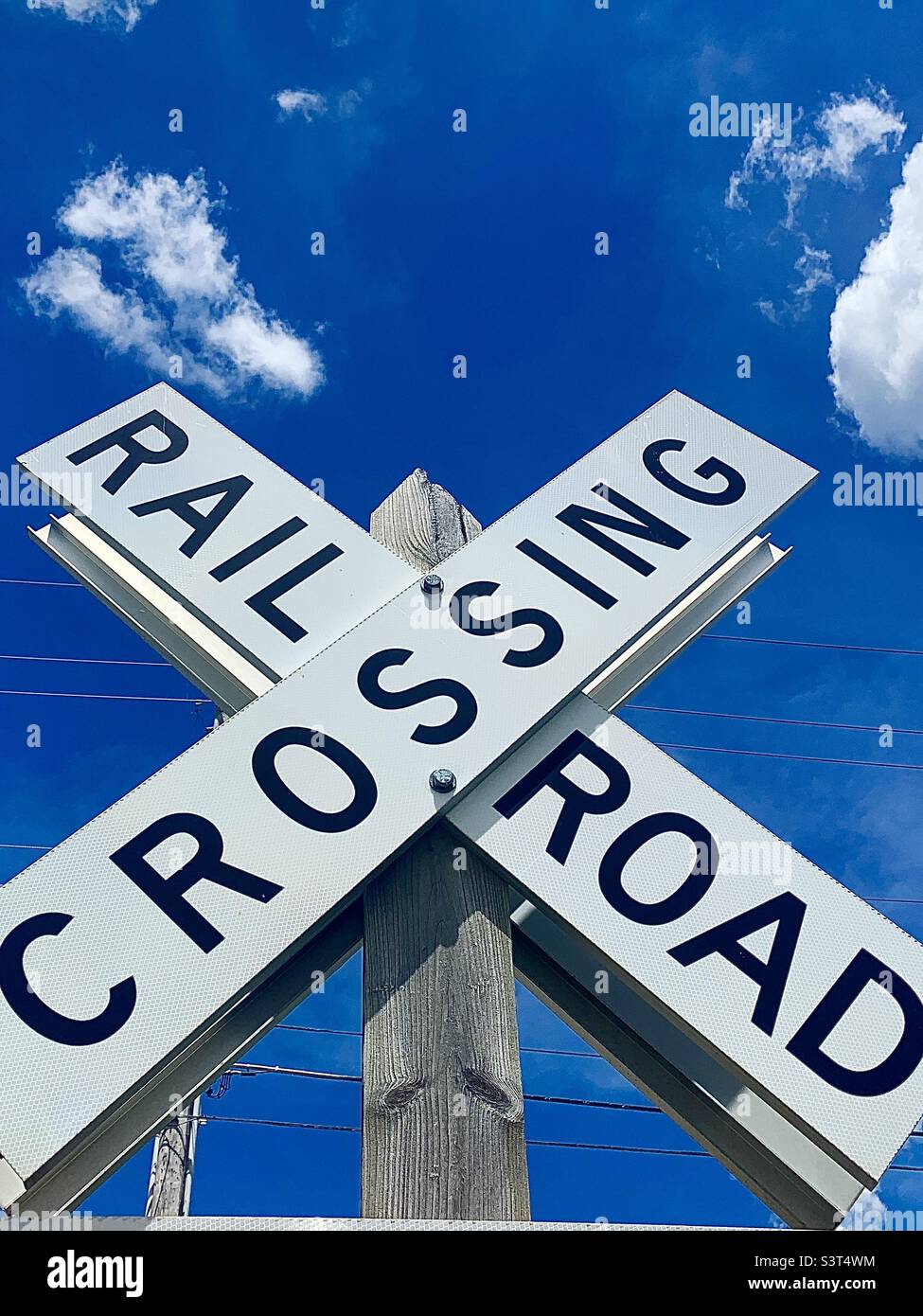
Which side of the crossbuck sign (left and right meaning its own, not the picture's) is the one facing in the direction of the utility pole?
back

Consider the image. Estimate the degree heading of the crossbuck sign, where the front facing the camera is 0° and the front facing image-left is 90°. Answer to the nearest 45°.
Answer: approximately 0°
